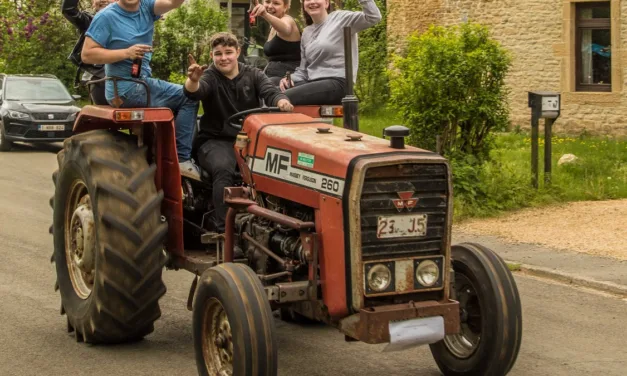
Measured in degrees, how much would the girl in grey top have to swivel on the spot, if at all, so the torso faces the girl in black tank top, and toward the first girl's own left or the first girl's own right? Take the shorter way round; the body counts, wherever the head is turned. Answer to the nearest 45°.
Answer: approximately 90° to the first girl's own right

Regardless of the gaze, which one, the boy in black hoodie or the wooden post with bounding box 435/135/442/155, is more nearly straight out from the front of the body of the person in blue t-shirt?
the boy in black hoodie

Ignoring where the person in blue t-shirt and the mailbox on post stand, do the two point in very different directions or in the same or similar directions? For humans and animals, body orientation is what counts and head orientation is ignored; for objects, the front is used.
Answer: same or similar directions

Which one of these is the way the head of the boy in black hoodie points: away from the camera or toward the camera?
toward the camera

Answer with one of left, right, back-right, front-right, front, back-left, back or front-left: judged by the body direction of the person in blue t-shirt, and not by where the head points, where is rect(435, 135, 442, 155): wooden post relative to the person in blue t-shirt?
left

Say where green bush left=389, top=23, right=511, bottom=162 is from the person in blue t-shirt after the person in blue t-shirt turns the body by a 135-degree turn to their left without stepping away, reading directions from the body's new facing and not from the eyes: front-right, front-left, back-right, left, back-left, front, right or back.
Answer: front-right

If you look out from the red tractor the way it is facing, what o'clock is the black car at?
The black car is roughly at 7 o'clock from the red tractor.

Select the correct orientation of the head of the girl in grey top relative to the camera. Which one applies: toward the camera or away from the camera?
toward the camera

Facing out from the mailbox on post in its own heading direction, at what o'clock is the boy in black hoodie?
The boy in black hoodie is roughly at 2 o'clock from the mailbox on post.

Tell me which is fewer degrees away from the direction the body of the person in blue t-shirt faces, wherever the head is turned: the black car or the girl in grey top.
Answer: the girl in grey top

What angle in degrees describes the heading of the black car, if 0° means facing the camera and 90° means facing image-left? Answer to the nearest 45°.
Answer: approximately 315°

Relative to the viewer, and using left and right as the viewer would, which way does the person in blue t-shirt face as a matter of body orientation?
facing the viewer and to the right of the viewer

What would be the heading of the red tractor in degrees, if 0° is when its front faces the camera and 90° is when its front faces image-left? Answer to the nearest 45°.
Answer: approximately 315°

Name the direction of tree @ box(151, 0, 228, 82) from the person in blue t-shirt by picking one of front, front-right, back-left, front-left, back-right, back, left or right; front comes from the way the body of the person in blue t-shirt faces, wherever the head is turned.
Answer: back-left

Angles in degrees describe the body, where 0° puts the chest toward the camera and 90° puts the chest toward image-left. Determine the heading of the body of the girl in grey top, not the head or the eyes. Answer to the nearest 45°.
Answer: approximately 45°

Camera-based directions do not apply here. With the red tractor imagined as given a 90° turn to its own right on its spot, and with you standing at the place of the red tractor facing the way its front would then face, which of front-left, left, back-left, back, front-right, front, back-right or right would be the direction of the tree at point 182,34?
back-right

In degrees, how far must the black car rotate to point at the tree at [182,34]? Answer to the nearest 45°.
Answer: approximately 90° to its left
